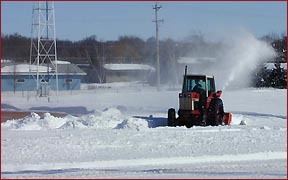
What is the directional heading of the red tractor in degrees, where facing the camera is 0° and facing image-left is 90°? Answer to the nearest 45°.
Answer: approximately 45°

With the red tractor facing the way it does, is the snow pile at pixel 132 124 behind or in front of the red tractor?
in front

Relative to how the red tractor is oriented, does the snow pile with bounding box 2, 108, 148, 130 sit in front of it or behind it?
in front
